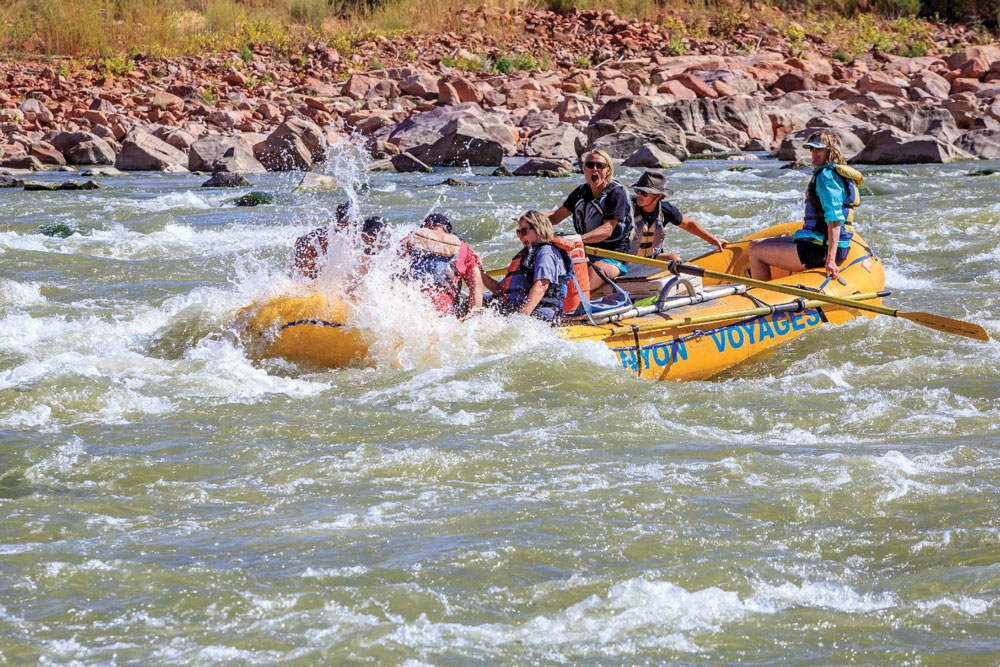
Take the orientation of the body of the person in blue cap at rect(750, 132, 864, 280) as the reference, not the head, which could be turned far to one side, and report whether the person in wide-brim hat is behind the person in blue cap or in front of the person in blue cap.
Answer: in front

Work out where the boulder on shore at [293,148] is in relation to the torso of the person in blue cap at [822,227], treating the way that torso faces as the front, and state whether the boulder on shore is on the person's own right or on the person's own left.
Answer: on the person's own right

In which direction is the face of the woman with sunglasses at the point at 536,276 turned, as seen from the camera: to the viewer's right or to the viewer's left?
to the viewer's left

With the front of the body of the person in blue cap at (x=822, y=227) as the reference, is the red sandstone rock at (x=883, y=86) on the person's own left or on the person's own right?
on the person's own right

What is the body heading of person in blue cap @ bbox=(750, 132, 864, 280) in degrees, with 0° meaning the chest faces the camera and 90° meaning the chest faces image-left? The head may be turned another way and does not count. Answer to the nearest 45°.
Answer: approximately 90°

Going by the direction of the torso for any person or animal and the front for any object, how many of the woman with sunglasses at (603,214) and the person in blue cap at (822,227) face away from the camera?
0

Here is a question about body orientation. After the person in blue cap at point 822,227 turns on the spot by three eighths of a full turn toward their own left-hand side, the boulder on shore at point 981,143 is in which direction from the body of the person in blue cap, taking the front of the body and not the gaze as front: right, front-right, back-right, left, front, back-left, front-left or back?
back-left

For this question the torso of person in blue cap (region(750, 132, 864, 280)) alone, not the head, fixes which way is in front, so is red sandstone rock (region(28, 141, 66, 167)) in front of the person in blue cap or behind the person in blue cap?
in front

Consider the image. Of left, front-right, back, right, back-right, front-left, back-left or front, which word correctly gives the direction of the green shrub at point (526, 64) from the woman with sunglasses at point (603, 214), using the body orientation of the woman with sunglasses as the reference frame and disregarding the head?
back-right

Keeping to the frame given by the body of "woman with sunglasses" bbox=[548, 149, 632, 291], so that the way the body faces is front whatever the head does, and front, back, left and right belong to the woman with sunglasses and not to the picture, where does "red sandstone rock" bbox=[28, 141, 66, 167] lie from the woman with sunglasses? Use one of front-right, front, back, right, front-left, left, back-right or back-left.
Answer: right

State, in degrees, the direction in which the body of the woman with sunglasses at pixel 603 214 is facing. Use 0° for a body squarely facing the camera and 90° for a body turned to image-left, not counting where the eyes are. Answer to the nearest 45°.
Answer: approximately 45°

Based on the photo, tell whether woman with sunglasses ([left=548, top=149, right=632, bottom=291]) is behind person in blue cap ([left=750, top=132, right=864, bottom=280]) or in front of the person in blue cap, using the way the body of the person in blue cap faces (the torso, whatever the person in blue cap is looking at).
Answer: in front
